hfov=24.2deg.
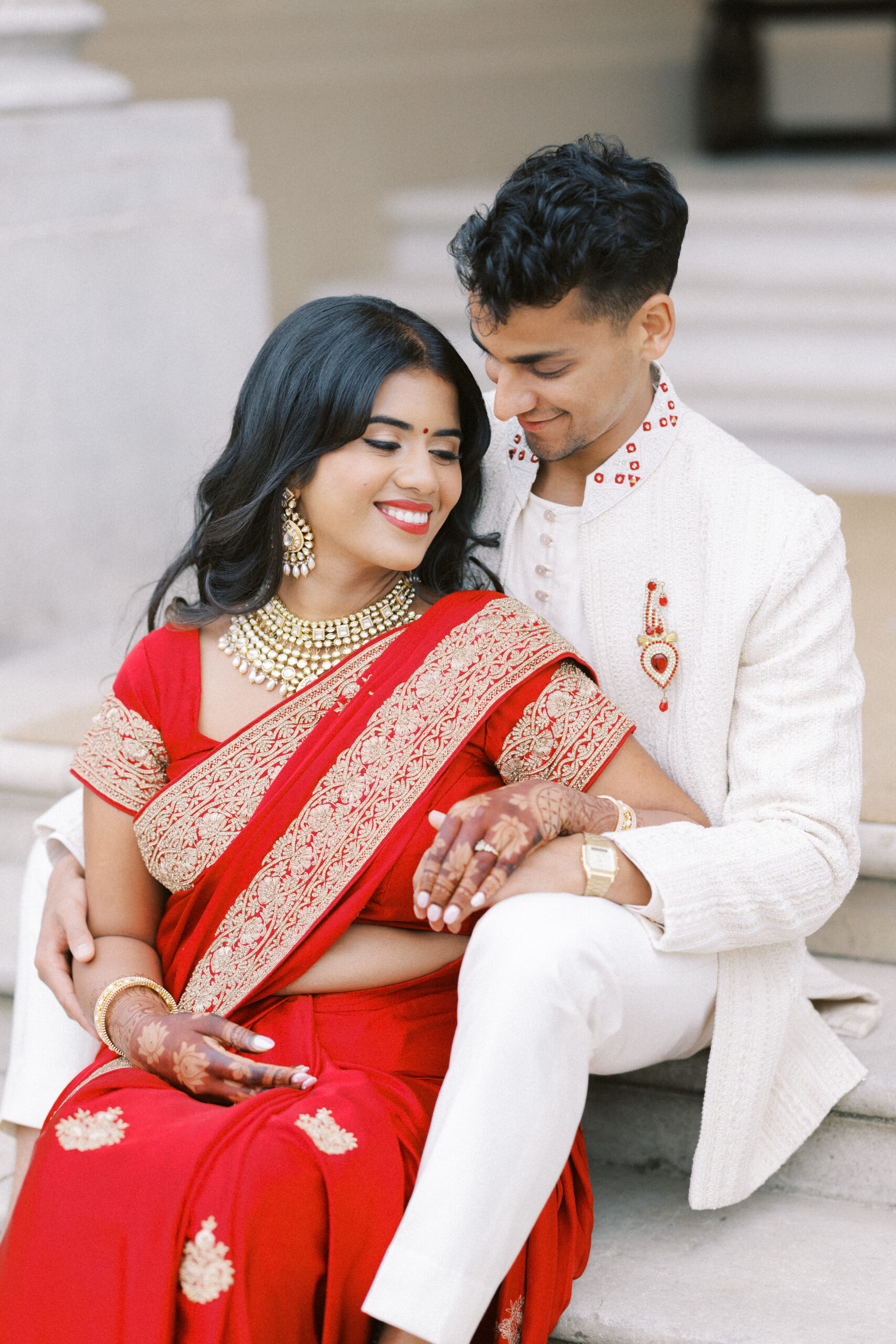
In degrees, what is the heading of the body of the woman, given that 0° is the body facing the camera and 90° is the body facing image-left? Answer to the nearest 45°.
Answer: approximately 0°

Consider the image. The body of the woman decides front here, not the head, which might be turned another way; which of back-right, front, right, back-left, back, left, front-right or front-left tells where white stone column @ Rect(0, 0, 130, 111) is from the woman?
back

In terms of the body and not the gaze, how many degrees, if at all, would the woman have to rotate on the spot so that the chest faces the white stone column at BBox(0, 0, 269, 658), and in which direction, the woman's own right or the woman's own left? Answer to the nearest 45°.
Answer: approximately 180°

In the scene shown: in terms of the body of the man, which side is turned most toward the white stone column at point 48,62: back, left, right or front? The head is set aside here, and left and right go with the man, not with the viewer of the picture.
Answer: right

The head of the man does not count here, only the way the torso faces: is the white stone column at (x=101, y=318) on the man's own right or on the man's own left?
on the man's own right

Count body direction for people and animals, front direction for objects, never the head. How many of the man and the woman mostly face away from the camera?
0
